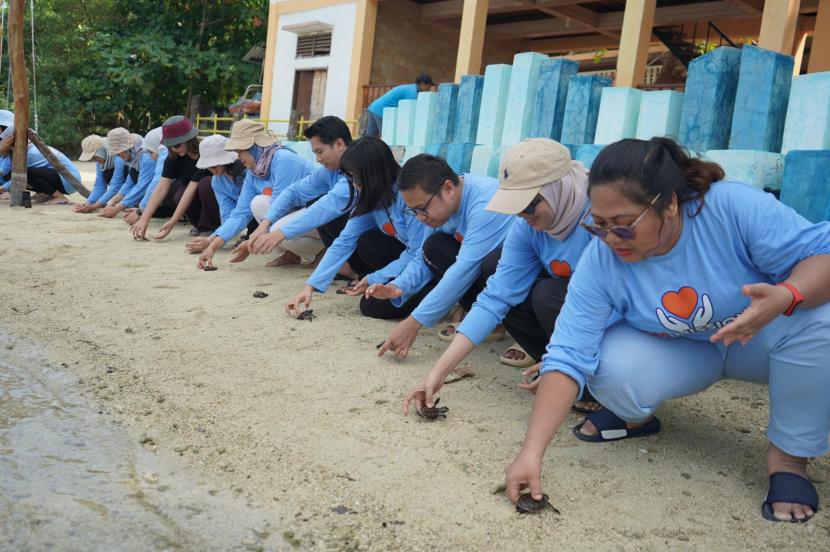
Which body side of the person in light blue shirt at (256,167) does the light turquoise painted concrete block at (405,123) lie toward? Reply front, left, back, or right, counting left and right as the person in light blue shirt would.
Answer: back

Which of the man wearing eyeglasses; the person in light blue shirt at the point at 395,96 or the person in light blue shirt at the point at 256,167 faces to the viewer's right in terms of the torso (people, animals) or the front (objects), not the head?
the person in light blue shirt at the point at 395,96

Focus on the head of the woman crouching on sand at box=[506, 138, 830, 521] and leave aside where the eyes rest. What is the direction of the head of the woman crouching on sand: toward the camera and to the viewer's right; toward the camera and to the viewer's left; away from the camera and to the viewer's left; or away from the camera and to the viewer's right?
toward the camera and to the viewer's left

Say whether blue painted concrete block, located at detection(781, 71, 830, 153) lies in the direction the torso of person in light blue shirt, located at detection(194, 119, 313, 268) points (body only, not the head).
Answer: no

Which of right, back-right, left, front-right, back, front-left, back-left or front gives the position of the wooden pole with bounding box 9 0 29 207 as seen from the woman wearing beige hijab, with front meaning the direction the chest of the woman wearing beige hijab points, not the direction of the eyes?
right

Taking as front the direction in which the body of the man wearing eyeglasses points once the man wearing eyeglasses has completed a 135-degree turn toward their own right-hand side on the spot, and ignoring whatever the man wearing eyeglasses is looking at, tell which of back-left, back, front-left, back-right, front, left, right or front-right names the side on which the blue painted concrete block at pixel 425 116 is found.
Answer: front

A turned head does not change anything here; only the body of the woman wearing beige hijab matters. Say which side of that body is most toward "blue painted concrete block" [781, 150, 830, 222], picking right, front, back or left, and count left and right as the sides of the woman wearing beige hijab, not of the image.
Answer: back

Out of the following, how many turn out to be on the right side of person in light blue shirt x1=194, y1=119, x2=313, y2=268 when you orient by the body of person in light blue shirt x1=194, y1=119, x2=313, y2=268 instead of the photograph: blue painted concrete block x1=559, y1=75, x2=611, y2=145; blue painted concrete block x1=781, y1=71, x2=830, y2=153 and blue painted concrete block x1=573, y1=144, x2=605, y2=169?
0

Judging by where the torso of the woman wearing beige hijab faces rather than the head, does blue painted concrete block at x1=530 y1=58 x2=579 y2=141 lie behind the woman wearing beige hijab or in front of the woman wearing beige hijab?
behind

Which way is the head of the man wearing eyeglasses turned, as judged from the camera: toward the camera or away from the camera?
toward the camera

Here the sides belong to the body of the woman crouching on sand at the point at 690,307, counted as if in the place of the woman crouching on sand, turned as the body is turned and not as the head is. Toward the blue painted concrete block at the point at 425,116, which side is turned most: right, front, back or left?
right

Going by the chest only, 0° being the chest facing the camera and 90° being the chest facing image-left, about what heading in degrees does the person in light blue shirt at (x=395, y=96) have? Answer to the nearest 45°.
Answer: approximately 270°

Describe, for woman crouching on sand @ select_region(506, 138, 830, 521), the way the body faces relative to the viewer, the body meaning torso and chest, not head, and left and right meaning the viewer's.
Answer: facing the viewer and to the left of the viewer

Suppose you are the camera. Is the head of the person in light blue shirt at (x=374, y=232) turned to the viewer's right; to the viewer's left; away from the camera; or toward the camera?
to the viewer's left

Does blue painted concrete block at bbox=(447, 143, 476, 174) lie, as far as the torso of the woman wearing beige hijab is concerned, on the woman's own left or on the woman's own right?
on the woman's own right

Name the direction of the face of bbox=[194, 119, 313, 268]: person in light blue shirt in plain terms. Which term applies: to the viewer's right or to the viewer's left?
to the viewer's left

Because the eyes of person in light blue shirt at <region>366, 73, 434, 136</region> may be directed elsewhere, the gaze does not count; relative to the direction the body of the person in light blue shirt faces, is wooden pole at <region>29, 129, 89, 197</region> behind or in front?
behind
